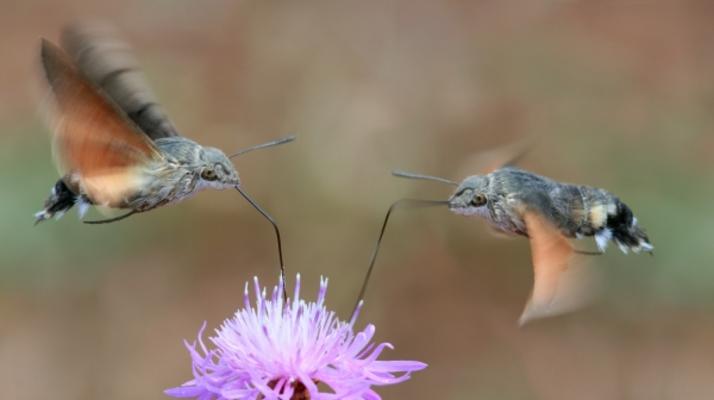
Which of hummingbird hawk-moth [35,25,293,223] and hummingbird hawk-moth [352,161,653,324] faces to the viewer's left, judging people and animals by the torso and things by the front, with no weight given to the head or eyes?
hummingbird hawk-moth [352,161,653,324]

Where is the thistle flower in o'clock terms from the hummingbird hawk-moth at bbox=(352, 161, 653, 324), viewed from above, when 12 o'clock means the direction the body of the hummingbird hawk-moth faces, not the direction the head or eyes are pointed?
The thistle flower is roughly at 11 o'clock from the hummingbird hawk-moth.

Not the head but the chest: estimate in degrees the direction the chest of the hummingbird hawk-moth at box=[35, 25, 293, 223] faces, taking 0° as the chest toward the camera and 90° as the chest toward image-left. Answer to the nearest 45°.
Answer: approximately 270°

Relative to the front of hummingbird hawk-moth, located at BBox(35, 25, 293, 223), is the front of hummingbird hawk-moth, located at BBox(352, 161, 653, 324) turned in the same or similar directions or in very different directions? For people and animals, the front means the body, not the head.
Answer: very different directions

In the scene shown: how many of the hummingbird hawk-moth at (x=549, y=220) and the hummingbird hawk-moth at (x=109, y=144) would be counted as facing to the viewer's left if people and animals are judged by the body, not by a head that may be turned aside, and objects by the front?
1

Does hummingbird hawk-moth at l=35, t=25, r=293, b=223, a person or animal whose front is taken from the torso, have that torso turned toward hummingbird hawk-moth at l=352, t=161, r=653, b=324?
yes

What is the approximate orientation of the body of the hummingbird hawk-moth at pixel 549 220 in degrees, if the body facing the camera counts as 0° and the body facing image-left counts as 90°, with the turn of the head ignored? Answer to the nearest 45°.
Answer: approximately 90°
